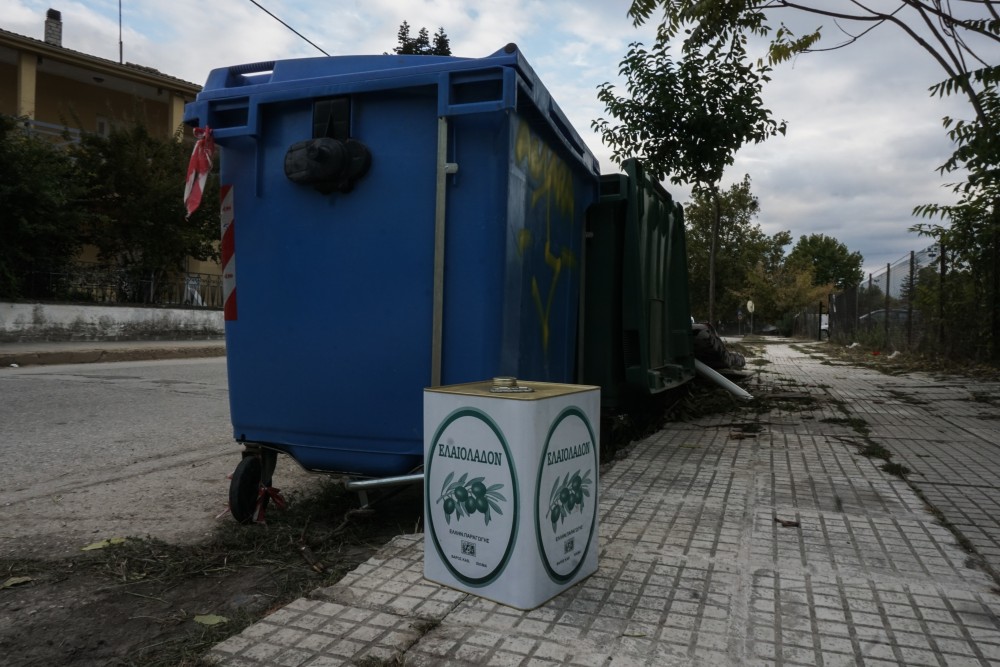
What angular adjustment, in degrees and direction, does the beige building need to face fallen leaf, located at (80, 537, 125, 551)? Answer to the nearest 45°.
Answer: approximately 45° to its right

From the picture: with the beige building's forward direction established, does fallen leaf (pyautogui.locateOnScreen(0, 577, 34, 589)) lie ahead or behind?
ahead

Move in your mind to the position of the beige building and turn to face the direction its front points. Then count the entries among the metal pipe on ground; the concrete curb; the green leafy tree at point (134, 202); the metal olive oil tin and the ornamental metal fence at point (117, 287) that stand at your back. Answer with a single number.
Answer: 0

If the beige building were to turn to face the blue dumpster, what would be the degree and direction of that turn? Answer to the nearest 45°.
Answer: approximately 45° to its right

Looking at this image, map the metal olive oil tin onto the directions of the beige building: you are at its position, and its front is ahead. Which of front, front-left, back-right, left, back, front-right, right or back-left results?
front-right

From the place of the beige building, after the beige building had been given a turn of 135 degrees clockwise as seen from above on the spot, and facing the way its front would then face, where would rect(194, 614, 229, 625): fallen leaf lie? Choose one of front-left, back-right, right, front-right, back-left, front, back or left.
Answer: left

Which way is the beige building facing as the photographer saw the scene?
facing the viewer and to the right of the viewer

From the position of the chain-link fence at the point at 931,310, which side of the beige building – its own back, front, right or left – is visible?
front

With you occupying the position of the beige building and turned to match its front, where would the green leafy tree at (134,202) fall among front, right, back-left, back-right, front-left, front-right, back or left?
front-right

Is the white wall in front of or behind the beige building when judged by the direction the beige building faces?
in front

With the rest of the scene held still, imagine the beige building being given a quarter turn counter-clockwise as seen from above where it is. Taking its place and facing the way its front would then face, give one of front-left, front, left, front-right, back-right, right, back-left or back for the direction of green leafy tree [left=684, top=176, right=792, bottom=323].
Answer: front-right

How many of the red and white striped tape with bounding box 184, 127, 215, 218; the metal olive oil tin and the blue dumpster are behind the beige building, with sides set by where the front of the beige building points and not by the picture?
0

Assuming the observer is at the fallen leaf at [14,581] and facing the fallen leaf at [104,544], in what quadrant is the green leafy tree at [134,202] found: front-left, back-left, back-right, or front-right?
front-left
